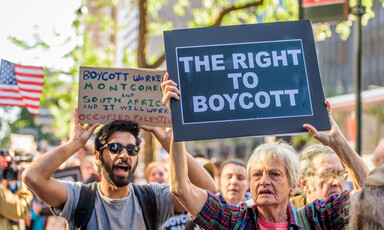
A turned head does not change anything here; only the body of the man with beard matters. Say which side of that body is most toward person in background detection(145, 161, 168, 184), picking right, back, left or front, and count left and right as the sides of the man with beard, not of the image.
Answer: back

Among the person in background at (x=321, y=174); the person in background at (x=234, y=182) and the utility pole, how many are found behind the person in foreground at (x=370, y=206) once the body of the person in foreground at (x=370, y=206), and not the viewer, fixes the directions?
0

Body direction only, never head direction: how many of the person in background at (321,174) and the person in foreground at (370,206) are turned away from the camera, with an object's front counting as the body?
1

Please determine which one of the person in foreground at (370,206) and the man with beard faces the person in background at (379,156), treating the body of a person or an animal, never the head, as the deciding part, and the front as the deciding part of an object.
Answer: the person in foreground at (370,206)

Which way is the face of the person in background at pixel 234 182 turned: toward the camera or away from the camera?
toward the camera

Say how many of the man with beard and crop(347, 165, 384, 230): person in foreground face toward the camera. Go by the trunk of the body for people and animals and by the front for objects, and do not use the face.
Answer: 1

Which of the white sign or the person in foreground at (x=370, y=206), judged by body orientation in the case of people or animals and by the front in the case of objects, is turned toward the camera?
the white sign

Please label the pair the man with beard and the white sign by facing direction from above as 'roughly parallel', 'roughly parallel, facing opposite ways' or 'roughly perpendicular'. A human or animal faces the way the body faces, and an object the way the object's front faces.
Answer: roughly parallel

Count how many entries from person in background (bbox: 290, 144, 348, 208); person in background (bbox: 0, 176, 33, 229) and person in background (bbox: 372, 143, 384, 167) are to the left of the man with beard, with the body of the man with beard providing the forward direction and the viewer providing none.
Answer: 2

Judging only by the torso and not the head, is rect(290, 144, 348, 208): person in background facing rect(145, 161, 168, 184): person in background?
no

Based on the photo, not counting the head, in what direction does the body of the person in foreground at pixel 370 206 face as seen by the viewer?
away from the camera

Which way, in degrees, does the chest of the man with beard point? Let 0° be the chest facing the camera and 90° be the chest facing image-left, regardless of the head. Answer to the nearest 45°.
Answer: approximately 0°

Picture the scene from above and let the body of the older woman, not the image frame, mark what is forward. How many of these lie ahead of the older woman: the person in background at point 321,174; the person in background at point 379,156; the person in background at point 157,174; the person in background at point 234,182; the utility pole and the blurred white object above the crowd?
0

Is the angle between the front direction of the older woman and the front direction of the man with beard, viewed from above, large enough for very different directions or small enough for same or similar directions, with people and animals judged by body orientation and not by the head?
same or similar directions

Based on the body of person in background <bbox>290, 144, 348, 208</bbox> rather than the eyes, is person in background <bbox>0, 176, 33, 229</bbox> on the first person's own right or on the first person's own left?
on the first person's own right

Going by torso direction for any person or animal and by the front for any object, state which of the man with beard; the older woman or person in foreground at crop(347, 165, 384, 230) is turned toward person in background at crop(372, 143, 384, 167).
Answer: person in foreground at crop(347, 165, 384, 230)
